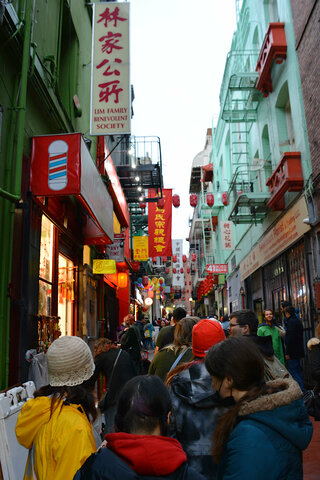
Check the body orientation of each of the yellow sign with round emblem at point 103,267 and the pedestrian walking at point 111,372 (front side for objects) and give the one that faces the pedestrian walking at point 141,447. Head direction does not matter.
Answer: the yellow sign with round emblem

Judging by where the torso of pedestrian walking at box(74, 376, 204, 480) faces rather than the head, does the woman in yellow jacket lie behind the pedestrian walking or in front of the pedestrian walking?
in front

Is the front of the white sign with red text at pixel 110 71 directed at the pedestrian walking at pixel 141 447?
yes

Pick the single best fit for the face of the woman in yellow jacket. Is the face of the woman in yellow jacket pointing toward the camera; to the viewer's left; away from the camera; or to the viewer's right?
away from the camera

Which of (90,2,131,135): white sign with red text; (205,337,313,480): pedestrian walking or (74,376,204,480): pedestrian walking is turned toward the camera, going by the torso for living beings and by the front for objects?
the white sign with red text

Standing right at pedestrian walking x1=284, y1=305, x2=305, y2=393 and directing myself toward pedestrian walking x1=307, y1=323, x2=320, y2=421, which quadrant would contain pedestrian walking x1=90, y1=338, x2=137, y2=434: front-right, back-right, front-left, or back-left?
front-right

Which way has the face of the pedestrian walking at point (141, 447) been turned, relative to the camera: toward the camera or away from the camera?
away from the camera

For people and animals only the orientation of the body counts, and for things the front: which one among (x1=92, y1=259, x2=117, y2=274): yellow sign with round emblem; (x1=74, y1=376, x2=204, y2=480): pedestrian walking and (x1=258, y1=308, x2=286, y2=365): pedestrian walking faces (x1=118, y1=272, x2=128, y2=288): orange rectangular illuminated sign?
(x1=74, y1=376, x2=204, y2=480): pedestrian walking

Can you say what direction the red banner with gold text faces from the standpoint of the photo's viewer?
facing the viewer

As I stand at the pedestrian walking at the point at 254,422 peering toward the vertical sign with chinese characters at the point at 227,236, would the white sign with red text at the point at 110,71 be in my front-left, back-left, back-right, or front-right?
front-left

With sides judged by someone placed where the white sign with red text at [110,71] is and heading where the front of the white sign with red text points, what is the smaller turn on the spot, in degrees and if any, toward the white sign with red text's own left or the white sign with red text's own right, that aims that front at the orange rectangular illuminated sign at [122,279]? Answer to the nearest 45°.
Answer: approximately 180°

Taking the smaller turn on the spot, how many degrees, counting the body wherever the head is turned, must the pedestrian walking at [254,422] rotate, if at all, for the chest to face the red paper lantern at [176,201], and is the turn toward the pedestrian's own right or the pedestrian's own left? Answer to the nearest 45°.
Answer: approximately 45° to the pedestrian's own right

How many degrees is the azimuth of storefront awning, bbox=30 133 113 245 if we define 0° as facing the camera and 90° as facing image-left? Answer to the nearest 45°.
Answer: approximately 270°

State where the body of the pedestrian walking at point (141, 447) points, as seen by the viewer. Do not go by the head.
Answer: away from the camera

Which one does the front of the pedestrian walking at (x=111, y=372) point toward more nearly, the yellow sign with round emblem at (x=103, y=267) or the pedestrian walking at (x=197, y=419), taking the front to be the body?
the yellow sign with round emblem

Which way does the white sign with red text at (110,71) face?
toward the camera

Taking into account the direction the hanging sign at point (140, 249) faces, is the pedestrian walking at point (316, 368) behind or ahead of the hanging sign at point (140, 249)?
ahead
